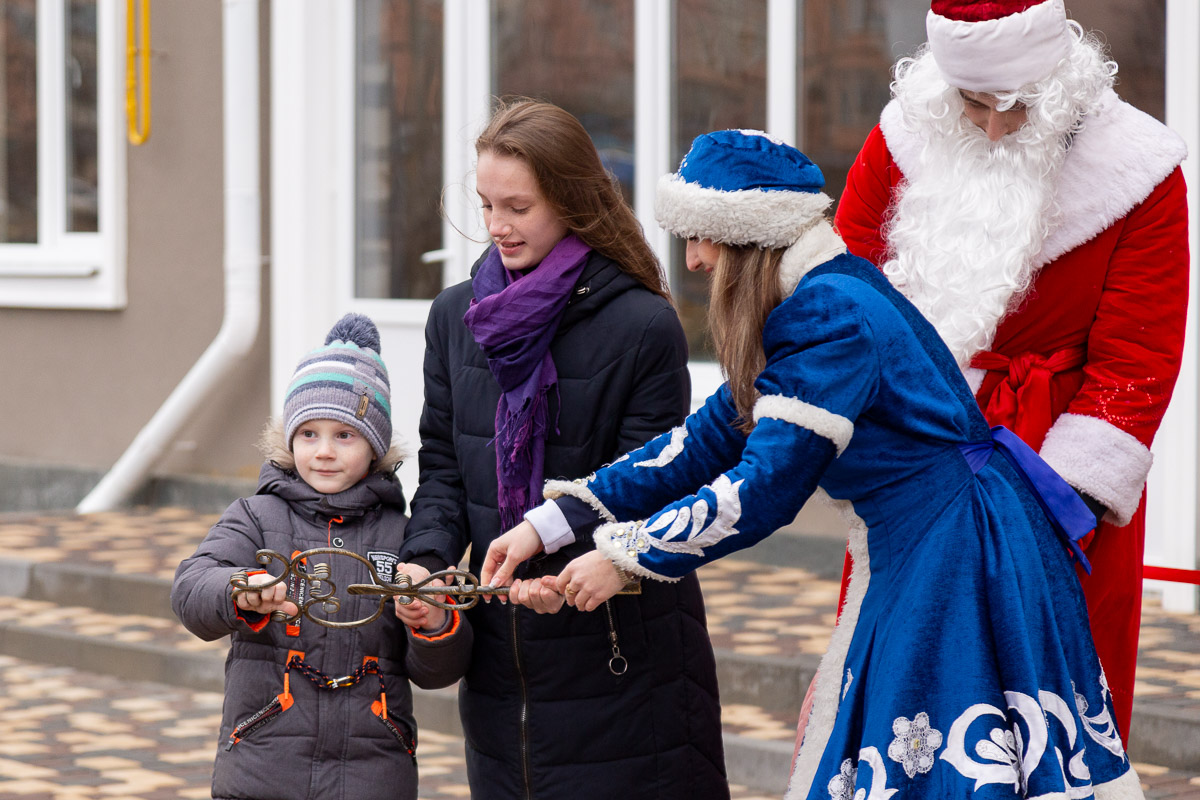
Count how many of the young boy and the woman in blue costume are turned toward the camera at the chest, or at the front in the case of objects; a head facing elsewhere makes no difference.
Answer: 1

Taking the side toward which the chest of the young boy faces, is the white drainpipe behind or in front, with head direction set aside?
behind

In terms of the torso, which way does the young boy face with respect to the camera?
toward the camera

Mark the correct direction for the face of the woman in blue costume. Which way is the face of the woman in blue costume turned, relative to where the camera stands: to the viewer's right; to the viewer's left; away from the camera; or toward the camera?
to the viewer's left

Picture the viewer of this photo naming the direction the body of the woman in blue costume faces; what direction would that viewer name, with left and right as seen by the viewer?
facing to the left of the viewer

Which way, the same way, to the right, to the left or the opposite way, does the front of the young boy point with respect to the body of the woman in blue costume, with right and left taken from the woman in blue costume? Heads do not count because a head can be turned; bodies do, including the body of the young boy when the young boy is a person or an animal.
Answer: to the left

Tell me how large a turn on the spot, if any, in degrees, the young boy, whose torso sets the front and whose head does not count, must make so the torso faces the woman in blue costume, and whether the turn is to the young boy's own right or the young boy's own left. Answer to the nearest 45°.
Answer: approximately 45° to the young boy's own left

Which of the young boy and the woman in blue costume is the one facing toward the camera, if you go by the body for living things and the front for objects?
the young boy

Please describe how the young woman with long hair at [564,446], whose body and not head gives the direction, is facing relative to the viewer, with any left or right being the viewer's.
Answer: facing the viewer and to the left of the viewer
